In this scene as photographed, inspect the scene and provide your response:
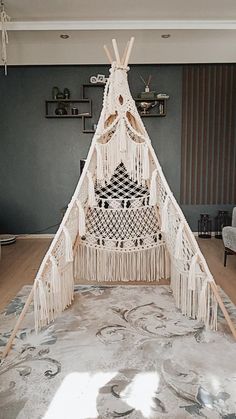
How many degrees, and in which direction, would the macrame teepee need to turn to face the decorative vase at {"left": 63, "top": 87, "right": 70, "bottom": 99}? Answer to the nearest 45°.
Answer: approximately 180°

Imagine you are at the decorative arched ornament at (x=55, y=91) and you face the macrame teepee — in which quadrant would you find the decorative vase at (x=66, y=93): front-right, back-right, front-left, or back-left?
front-left

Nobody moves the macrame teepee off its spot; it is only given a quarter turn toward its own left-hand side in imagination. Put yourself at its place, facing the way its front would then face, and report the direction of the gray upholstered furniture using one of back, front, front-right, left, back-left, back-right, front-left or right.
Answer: front-left

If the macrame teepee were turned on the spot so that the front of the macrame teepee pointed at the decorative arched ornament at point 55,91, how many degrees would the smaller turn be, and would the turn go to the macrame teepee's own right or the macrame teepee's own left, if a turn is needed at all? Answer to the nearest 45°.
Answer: approximately 180°

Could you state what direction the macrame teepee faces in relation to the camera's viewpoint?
facing the viewer
